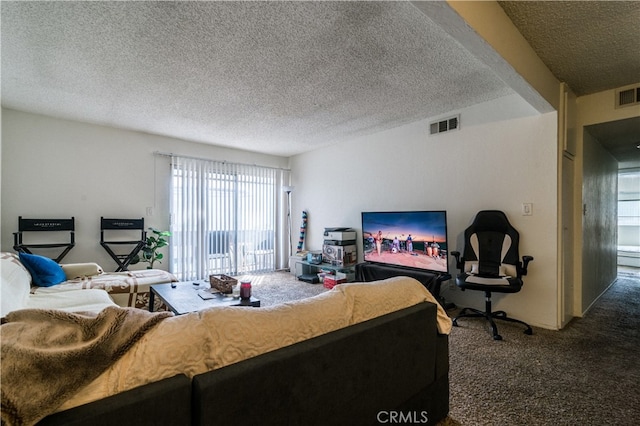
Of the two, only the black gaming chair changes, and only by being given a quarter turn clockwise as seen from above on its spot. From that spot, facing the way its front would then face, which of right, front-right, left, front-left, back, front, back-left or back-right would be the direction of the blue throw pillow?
front-left

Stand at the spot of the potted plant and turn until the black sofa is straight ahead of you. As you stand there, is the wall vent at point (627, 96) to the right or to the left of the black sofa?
left

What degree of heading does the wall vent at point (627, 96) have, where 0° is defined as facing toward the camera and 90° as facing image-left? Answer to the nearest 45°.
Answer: approximately 45°

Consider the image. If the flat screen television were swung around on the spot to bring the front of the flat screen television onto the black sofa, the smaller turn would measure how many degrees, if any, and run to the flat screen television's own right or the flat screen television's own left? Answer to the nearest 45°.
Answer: approximately 45° to the flat screen television's own left

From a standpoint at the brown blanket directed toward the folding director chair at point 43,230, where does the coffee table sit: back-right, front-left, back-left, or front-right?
front-right

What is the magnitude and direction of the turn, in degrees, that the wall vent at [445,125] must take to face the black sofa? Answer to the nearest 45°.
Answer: approximately 45° to its left

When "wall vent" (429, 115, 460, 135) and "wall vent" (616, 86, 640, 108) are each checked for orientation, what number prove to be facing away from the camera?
0

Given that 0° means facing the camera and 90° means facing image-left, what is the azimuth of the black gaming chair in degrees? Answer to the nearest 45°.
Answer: approximately 0°

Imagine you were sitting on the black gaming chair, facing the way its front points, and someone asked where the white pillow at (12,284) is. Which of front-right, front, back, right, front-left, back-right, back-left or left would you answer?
front-right

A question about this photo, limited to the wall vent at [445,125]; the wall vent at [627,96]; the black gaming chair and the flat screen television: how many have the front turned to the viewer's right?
0

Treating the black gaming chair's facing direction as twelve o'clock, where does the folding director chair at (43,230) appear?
The folding director chair is roughly at 2 o'clock from the black gaming chair.

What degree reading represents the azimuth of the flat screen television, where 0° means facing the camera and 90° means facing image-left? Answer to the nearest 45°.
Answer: approximately 45°

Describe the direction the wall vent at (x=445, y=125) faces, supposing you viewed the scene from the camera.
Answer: facing the viewer and to the left of the viewer
